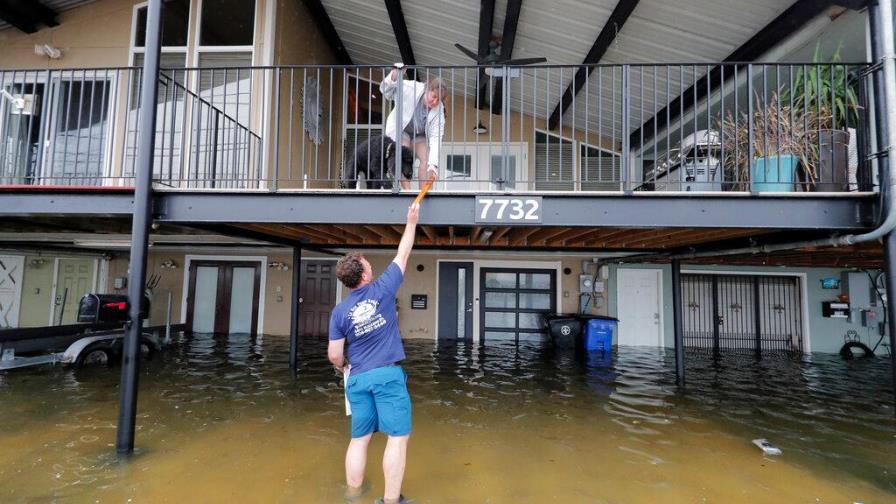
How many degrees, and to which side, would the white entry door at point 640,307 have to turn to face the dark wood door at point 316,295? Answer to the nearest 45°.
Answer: approximately 90° to its right

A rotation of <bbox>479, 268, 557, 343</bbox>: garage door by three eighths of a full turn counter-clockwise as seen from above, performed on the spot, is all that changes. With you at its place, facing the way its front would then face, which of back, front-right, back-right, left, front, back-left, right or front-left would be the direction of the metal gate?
front-right

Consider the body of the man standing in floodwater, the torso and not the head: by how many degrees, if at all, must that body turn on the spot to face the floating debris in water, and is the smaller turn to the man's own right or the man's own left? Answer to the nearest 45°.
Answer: approximately 90° to the man's own right

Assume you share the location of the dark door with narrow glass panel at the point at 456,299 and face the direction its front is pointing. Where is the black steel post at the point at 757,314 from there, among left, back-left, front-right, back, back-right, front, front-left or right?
left

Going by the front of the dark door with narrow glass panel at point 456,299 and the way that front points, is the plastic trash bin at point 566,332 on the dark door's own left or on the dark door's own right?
on the dark door's own left

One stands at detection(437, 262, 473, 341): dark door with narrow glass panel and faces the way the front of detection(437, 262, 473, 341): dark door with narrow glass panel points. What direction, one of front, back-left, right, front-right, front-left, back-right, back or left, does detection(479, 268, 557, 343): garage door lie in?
left

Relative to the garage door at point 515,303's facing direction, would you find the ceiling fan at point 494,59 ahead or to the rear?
ahead

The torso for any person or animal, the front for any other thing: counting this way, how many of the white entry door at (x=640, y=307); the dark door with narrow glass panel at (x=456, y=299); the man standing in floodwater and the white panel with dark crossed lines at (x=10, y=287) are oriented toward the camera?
3

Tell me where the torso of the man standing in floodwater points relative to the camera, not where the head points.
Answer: away from the camera

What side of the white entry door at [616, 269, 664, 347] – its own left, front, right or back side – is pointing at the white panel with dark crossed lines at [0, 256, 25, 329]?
right

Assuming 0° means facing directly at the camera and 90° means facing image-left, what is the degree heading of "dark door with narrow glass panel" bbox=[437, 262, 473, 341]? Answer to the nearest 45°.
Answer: approximately 0°

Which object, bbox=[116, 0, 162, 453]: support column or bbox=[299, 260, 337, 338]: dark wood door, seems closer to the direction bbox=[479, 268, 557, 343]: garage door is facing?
the support column

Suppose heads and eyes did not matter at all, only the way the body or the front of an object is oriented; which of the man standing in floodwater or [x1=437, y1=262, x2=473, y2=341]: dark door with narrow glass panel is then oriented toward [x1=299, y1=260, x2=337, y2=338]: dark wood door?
the man standing in floodwater

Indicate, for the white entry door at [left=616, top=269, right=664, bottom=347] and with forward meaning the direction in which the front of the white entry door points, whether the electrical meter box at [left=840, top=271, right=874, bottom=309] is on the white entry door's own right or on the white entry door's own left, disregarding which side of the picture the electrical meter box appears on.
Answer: on the white entry door's own left

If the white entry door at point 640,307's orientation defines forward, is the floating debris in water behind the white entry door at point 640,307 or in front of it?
in front

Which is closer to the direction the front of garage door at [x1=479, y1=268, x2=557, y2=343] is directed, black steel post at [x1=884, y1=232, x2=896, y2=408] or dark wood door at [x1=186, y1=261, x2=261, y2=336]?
the black steel post

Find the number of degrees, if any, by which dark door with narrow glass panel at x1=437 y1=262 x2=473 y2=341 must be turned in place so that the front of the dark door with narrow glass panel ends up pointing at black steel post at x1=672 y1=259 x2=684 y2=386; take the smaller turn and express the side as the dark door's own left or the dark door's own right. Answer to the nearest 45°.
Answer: approximately 45° to the dark door's own left
